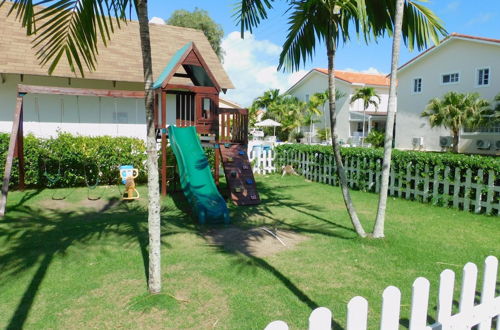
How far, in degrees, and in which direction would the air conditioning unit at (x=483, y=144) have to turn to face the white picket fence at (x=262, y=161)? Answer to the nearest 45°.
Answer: approximately 45° to its right

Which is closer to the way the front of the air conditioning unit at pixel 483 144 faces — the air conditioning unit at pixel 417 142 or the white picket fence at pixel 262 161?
the white picket fence

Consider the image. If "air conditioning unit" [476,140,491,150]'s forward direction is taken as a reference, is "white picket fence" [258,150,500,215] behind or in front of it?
in front

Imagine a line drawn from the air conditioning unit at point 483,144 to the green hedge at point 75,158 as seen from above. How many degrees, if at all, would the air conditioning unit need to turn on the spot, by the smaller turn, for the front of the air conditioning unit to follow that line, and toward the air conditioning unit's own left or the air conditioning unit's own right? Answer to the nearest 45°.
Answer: approximately 45° to the air conditioning unit's own right

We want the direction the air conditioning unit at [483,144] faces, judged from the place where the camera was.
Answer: facing the viewer

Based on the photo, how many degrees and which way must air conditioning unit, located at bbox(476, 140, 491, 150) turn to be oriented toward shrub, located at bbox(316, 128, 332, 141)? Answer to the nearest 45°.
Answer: approximately 90° to its right

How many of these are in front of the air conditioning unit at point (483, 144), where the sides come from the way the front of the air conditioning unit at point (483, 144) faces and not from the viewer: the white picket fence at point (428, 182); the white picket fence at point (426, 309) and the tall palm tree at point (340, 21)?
3

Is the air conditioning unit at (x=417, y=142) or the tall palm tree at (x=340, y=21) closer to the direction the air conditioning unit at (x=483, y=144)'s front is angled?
the tall palm tree

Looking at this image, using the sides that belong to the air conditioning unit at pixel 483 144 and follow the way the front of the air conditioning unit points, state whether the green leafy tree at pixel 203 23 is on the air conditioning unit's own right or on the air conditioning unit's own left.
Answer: on the air conditioning unit's own right

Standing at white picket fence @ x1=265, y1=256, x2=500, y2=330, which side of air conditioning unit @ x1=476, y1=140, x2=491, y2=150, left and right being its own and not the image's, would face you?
front

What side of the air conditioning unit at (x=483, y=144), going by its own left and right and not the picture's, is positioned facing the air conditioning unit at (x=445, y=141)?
right

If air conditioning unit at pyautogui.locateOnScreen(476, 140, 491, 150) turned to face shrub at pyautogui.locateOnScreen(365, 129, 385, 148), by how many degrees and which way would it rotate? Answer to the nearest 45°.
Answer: approximately 90° to its right

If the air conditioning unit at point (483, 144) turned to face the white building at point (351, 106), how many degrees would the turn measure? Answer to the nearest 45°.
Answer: approximately 135° to its right

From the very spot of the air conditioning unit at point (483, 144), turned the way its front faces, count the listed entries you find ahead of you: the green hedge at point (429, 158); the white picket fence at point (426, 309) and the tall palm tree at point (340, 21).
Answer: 3
